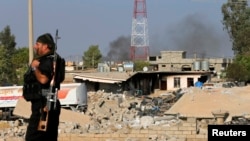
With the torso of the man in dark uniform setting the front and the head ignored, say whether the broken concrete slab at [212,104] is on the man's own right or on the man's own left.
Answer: on the man's own right

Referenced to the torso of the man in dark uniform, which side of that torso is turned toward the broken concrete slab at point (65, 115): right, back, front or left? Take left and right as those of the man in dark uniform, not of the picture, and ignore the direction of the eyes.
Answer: right

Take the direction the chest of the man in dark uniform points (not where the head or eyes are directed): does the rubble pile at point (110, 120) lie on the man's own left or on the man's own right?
on the man's own right

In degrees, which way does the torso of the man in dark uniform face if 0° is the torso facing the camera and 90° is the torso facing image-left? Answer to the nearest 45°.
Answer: approximately 90°
